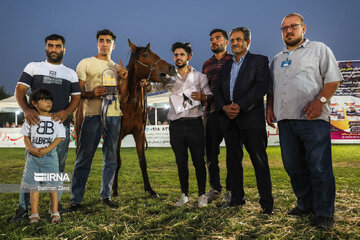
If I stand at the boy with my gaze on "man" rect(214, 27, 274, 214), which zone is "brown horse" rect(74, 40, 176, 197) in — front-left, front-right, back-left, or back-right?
front-left

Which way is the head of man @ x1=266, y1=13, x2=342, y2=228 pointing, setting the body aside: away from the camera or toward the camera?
toward the camera

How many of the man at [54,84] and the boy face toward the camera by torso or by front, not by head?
2

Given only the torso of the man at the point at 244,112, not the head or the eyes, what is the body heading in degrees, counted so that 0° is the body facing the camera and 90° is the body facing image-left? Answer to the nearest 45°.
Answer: approximately 45°

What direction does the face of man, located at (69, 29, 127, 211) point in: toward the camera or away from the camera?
toward the camera

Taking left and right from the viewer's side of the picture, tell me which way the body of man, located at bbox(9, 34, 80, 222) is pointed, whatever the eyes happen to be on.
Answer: facing the viewer

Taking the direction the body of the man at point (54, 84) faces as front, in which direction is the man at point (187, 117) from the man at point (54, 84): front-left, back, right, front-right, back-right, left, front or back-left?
left

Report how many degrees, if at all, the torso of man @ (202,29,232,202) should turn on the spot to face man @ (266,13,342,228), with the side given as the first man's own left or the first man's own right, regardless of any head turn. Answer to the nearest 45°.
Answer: approximately 90° to the first man's own left

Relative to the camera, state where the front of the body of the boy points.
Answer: toward the camera
